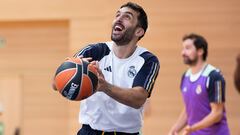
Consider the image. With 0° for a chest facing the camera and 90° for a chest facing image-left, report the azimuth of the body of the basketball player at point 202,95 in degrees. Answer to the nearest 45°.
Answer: approximately 45°

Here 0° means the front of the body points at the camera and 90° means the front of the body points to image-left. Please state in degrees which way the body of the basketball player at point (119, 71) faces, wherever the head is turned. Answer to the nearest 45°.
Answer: approximately 45°

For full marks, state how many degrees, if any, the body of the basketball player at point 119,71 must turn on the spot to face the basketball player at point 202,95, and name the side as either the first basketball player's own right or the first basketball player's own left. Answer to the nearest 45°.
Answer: approximately 180°
